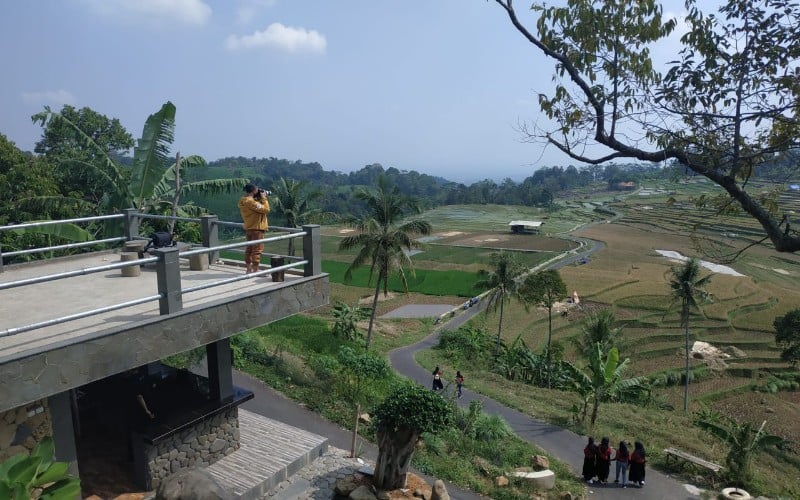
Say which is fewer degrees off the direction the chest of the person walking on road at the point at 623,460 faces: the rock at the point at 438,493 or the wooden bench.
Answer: the wooden bench

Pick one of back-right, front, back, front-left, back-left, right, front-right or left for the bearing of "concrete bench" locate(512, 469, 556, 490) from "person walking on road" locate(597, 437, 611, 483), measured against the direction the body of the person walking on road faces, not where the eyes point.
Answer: back-left

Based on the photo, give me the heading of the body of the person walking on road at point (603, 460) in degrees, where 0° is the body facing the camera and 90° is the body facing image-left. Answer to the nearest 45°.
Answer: approximately 180°

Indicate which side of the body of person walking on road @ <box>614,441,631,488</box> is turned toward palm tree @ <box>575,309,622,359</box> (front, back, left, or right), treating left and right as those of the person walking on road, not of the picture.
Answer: front

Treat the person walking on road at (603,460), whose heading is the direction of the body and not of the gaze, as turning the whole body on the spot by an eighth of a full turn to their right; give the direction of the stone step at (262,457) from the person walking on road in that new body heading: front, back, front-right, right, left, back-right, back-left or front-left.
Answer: back

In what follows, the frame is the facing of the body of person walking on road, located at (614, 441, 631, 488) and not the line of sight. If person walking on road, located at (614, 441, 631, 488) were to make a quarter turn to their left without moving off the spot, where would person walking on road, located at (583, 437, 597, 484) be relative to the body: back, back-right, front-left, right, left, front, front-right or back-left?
front

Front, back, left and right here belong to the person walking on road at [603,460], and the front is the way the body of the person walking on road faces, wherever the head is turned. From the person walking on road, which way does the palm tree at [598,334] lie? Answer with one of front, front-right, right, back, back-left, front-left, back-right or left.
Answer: front

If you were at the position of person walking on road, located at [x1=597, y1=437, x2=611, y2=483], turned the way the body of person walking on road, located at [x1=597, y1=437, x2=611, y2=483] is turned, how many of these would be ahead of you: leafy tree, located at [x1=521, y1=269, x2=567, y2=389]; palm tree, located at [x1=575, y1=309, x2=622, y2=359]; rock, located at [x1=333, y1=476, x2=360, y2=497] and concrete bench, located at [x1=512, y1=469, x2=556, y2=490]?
2

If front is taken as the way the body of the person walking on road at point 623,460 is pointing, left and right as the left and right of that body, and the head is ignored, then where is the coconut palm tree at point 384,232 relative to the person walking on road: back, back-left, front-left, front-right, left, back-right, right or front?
front-left

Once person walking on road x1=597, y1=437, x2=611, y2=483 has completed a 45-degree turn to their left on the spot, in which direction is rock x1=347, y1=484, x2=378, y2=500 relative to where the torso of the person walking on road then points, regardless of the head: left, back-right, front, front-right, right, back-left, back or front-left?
left

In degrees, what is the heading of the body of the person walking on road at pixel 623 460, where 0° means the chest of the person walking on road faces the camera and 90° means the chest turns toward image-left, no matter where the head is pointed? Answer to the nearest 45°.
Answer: approximately 180°

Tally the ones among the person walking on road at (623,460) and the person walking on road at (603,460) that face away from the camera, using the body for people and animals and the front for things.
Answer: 2

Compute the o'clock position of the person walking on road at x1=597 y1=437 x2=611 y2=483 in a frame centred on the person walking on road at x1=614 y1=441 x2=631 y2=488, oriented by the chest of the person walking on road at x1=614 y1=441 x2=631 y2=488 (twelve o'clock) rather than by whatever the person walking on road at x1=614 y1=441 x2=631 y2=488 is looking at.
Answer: the person walking on road at x1=597 y1=437 x2=611 y2=483 is roughly at 9 o'clock from the person walking on road at x1=614 y1=441 x2=631 y2=488.
